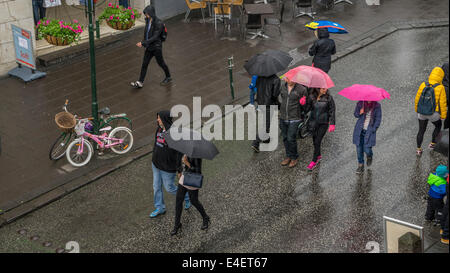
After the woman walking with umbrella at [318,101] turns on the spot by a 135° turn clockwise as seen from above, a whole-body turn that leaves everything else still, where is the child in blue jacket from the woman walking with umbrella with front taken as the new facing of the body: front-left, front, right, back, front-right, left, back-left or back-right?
back-right

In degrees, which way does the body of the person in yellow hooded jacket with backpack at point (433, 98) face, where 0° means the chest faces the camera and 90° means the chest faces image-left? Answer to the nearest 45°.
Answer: approximately 225°

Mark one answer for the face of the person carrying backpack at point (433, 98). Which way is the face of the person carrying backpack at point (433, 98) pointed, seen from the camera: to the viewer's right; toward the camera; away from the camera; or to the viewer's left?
away from the camera

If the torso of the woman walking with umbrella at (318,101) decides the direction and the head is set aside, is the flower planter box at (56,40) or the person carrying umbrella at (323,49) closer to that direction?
the flower planter box

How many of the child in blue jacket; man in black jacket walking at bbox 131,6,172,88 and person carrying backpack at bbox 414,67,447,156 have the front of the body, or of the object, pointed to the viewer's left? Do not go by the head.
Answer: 1

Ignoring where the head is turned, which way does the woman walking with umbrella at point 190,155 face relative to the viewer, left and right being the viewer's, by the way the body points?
facing the viewer and to the left of the viewer

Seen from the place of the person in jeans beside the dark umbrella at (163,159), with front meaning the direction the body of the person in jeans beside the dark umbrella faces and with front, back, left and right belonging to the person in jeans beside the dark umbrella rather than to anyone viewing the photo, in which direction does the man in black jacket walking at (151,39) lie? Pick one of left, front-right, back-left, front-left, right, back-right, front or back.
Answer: back-right
